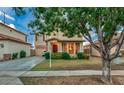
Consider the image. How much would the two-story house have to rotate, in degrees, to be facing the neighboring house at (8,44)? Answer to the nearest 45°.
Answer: approximately 135° to its right

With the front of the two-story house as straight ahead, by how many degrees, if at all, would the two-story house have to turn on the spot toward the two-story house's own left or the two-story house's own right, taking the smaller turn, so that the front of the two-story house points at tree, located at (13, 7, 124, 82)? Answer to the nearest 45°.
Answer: approximately 45° to the two-story house's own left

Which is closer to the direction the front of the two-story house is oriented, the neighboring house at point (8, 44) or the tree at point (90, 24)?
the tree

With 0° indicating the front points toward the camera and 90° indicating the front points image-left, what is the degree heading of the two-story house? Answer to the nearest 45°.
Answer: approximately 0°
